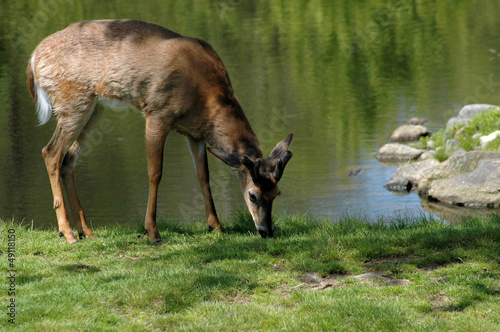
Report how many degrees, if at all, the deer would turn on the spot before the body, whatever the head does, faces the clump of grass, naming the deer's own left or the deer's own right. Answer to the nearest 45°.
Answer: approximately 45° to the deer's own left

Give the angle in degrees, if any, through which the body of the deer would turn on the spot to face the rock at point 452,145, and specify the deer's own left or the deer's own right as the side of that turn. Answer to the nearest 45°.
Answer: approximately 45° to the deer's own left

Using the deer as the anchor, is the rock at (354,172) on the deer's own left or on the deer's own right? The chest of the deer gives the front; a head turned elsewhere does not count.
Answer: on the deer's own left

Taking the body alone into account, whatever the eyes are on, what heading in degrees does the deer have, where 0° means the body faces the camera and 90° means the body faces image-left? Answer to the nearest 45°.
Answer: approximately 270°

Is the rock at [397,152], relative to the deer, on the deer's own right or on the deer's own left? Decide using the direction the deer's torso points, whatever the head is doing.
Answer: on the deer's own left
